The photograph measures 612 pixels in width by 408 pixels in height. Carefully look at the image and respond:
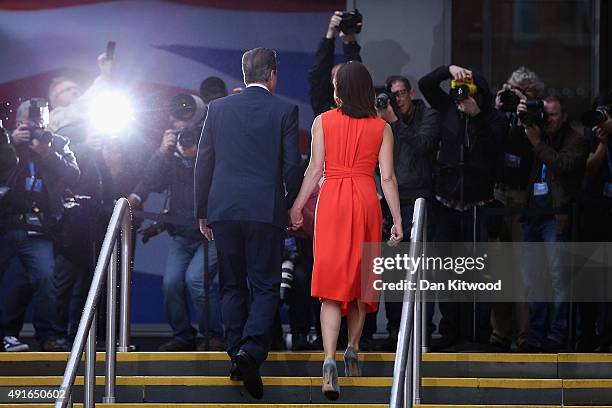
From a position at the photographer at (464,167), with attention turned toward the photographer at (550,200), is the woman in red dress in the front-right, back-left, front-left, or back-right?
back-right

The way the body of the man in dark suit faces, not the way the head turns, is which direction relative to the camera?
away from the camera

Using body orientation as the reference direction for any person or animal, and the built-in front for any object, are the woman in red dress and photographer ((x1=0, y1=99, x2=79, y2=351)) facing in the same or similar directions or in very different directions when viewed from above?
very different directions

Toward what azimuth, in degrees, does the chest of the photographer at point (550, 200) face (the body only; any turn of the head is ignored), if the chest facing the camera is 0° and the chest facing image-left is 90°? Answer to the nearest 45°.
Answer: approximately 45°

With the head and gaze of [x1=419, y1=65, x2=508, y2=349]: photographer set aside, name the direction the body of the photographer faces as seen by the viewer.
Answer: toward the camera

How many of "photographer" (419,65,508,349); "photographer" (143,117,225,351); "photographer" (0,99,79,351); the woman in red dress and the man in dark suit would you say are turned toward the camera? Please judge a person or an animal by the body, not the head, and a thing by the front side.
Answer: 3

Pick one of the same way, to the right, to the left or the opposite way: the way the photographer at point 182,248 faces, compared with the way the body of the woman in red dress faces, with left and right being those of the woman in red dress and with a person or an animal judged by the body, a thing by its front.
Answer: the opposite way

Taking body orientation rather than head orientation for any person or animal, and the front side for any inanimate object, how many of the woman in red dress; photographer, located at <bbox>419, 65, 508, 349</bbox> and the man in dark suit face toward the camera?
1

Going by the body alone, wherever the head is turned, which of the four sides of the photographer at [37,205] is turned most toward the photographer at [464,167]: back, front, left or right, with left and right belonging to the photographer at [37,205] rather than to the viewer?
left

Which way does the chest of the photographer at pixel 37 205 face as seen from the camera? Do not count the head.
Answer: toward the camera

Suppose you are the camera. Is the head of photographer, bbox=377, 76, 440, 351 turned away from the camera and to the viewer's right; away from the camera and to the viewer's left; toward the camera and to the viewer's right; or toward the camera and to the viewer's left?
toward the camera and to the viewer's left

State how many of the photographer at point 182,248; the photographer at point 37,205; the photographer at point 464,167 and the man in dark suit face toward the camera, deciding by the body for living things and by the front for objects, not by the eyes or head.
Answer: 3

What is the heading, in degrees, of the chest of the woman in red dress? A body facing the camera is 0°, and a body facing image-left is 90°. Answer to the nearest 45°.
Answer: approximately 180°

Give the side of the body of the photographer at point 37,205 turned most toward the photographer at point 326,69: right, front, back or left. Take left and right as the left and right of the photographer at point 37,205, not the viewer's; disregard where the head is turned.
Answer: left

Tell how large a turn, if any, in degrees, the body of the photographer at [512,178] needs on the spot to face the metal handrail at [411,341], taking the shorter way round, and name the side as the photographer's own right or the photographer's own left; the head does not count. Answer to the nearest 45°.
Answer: approximately 45° to the photographer's own left

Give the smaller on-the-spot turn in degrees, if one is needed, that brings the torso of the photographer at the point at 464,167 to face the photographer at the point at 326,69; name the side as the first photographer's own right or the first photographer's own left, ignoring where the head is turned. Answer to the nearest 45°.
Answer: approximately 90° to the first photographer's own right
